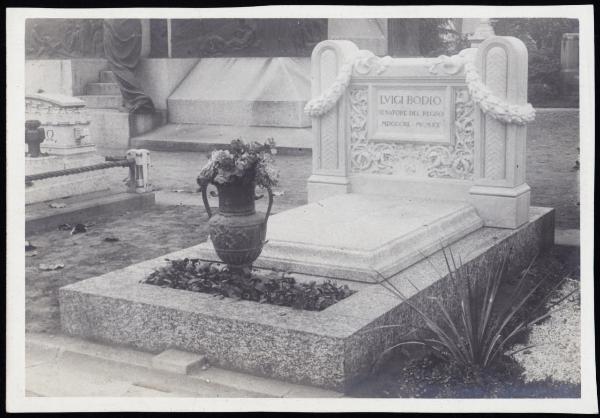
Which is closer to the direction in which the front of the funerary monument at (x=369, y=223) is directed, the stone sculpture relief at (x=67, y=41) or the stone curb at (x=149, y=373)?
the stone curb

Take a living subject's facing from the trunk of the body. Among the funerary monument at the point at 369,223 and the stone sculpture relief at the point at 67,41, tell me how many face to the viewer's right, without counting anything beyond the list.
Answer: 0

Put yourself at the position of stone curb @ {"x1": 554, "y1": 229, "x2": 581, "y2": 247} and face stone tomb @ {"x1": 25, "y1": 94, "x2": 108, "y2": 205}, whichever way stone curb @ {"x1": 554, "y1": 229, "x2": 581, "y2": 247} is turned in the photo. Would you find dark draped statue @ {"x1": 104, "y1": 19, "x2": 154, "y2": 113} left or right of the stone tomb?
right

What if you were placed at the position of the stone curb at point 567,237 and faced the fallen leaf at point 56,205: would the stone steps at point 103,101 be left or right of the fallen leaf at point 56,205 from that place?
right

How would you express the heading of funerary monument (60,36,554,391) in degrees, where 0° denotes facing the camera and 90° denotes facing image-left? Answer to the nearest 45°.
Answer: approximately 45°

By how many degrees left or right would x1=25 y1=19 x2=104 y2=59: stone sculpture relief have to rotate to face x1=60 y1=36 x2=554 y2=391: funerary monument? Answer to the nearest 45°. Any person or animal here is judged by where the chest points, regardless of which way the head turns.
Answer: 0° — it already faces it

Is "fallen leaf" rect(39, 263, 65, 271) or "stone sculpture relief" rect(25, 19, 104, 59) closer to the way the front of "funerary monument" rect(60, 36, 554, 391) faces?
the fallen leaf

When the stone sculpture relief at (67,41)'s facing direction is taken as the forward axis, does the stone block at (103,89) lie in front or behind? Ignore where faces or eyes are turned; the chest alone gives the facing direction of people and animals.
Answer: in front

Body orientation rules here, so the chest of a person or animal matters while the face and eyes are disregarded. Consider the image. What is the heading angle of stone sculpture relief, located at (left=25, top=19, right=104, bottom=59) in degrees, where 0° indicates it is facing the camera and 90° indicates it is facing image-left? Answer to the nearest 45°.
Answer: approximately 0°

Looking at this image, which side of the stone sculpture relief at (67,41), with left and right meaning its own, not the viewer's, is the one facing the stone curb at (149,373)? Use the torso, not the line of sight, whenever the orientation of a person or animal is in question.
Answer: front

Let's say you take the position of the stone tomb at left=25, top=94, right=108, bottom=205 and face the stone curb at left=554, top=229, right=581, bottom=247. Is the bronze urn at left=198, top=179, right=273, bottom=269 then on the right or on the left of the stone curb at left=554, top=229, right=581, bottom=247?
right

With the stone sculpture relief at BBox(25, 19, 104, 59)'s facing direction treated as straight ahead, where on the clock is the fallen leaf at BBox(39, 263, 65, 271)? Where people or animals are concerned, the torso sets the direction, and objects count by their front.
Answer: The fallen leaf is roughly at 12 o'clock from the stone sculpture relief.
